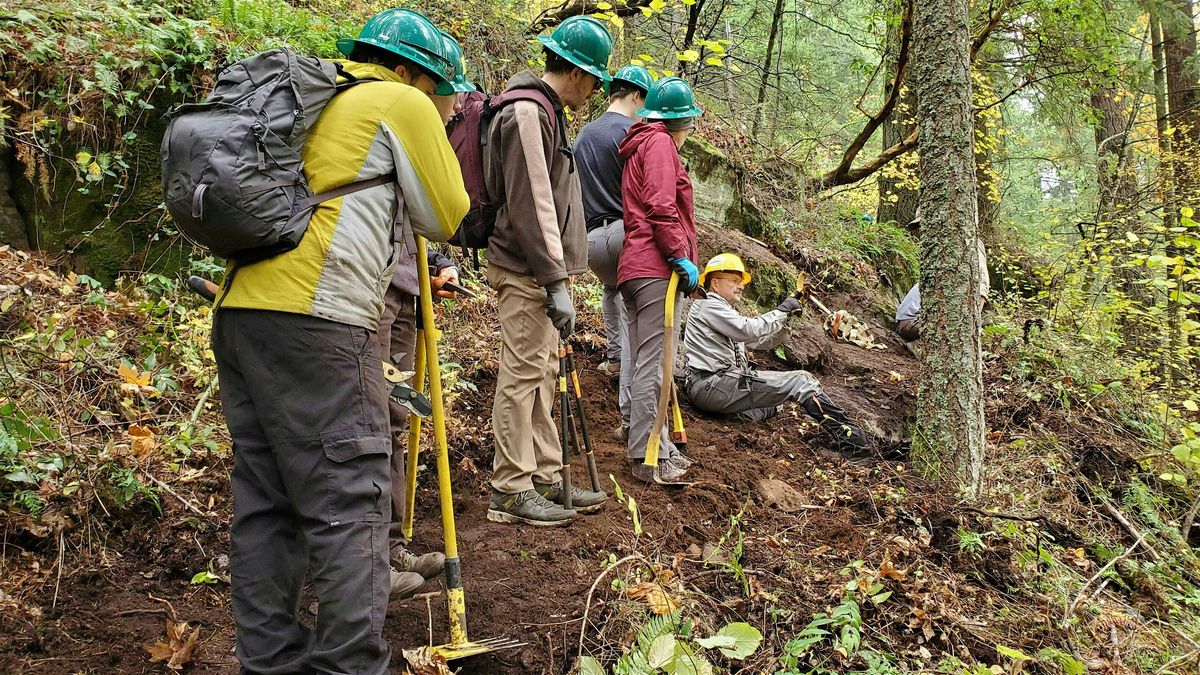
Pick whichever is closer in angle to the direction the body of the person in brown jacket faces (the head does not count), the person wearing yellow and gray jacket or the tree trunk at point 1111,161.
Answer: the tree trunk

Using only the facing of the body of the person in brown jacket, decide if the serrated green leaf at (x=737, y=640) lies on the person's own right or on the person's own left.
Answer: on the person's own right

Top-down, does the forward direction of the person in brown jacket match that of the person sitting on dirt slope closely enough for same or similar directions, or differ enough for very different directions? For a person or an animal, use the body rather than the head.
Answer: same or similar directions

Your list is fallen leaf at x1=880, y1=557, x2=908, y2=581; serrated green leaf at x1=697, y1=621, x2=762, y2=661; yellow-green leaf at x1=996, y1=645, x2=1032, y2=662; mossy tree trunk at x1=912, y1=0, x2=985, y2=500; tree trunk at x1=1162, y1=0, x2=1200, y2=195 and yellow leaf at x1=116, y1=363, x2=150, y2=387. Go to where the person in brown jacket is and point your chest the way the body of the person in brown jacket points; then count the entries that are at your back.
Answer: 1

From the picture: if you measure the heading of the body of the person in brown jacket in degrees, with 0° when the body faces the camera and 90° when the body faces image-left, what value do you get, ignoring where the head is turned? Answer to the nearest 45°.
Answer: approximately 270°

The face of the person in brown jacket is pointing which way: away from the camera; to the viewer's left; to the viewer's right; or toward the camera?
to the viewer's right

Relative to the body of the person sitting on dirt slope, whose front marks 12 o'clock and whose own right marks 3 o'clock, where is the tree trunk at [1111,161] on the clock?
The tree trunk is roughly at 10 o'clock from the person sitting on dirt slope.

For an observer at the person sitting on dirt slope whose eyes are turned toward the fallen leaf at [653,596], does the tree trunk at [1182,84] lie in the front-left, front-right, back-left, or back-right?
back-left

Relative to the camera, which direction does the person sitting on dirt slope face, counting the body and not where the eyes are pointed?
to the viewer's right
